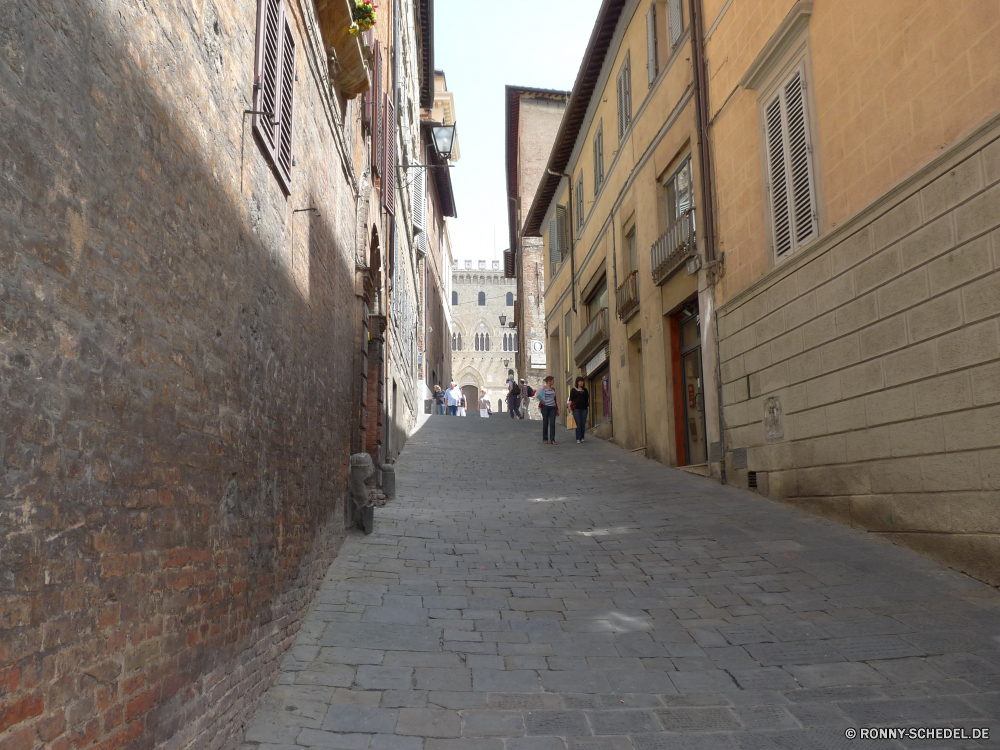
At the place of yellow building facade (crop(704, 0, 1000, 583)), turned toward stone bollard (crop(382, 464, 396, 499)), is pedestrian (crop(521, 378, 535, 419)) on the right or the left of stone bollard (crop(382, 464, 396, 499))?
right

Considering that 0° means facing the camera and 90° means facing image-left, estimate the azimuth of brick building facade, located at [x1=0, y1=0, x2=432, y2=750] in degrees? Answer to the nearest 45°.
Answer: approximately 270°

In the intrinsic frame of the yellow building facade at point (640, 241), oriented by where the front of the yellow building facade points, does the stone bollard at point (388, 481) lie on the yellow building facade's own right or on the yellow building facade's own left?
on the yellow building facade's own left

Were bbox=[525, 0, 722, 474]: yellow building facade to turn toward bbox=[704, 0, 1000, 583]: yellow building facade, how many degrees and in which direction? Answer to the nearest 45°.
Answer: approximately 90° to its left

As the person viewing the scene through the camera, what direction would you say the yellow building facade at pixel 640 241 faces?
facing to the left of the viewer

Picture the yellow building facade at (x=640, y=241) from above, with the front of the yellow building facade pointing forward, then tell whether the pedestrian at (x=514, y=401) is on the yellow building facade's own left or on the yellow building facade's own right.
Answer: on the yellow building facade's own right

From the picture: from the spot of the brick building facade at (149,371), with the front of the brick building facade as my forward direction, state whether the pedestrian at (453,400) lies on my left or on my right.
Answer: on my left

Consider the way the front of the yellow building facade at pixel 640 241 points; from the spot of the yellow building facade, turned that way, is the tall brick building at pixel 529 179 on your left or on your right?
on your right

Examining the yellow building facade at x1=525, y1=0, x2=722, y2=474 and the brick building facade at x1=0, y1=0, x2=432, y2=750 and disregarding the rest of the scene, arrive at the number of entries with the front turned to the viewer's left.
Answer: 1

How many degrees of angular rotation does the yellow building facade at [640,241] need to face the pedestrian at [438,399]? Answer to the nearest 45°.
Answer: approximately 45° to its right

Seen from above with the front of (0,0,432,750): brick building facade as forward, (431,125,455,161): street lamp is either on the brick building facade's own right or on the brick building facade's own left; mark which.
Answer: on the brick building facade's own left

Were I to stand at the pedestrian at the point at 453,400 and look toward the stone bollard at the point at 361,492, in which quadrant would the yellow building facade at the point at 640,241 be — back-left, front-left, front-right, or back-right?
front-left

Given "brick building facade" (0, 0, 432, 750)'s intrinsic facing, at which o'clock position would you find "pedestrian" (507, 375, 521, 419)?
The pedestrian is roughly at 10 o'clock from the brick building facade.
